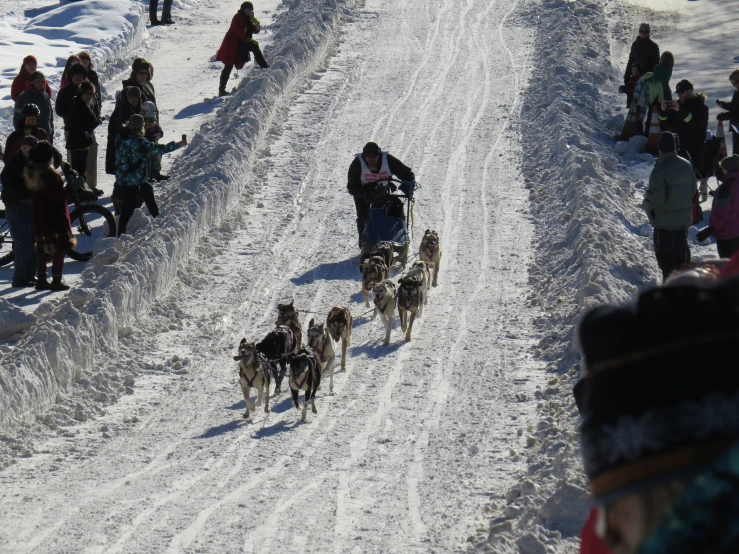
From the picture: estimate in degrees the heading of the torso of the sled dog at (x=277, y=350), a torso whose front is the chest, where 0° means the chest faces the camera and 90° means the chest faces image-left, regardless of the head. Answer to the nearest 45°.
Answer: approximately 0°

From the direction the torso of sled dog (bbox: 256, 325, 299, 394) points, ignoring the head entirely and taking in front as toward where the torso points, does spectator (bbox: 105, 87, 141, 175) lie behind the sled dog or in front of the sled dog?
behind

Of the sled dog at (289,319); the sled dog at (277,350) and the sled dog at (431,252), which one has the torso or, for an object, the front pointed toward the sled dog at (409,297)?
the sled dog at (431,252)

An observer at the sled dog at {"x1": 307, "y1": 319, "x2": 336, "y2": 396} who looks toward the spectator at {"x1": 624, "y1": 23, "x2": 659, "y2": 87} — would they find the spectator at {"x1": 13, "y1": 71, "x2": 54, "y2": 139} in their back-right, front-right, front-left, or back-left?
front-left

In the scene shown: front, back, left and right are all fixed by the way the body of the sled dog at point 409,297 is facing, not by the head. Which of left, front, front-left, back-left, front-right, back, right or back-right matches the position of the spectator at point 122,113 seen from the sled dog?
back-right

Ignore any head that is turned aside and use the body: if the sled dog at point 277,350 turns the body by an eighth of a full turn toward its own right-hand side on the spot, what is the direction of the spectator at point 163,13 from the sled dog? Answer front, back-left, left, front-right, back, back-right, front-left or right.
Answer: back-right

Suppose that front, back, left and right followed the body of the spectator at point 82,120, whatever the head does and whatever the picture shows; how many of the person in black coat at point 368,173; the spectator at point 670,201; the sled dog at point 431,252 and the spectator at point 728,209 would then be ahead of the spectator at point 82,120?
4

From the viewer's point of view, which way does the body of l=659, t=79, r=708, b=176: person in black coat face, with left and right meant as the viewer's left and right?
facing the viewer and to the left of the viewer

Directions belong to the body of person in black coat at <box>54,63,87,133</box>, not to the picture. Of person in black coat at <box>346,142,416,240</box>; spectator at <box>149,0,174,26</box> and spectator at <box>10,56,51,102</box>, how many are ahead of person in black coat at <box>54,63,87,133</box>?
1

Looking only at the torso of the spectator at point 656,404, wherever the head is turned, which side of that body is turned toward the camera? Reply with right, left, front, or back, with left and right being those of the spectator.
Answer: left

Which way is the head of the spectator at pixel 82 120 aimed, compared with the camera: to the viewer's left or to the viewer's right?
to the viewer's right

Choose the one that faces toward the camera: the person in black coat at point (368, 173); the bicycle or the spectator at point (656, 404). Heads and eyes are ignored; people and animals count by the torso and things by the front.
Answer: the person in black coat

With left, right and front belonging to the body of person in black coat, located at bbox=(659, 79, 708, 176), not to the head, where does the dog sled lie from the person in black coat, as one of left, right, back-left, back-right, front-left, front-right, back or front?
front

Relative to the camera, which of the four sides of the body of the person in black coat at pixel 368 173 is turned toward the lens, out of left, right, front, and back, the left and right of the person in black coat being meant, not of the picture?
front

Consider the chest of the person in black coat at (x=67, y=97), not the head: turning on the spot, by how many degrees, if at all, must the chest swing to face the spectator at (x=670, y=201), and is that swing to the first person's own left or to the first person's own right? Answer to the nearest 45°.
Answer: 0° — they already face them

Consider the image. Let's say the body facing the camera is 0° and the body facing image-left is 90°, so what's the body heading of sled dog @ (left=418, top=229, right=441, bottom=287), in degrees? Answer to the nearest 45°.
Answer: approximately 0°

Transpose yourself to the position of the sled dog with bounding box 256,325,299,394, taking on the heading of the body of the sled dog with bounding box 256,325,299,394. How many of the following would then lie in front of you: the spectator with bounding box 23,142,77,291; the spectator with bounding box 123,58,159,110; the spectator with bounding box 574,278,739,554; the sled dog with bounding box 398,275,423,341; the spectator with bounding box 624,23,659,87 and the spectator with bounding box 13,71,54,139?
1

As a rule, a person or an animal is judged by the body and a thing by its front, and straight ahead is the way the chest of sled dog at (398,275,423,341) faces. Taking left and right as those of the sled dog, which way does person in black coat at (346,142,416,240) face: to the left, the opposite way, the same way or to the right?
the same way

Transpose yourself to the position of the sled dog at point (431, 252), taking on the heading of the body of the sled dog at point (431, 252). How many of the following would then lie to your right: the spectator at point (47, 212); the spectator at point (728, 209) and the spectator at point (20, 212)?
2
